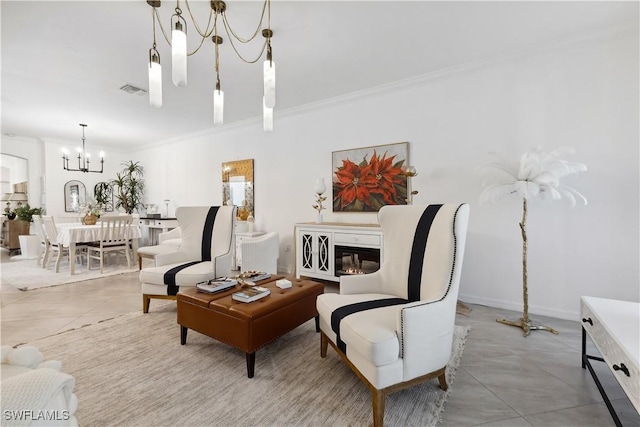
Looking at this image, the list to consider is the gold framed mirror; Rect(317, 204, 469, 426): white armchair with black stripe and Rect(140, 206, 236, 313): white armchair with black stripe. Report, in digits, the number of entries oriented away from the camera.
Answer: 0

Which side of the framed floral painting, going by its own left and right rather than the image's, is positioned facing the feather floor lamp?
left

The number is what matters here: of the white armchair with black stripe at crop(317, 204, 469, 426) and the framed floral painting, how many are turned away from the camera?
0

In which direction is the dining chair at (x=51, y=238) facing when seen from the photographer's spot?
facing away from the viewer and to the right of the viewer

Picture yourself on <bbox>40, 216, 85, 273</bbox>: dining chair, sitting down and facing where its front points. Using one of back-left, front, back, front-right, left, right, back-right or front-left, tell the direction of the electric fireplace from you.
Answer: right

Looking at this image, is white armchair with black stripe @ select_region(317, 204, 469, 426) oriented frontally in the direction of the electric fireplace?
no

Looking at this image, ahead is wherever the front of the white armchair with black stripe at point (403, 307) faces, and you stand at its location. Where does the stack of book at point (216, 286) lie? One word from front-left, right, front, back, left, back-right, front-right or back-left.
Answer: front-right

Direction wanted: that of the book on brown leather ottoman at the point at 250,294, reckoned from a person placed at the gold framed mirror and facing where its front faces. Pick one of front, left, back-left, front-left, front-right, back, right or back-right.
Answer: front-left

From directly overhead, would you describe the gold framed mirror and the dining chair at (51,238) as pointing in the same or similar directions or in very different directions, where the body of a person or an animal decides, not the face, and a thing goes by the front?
very different directions

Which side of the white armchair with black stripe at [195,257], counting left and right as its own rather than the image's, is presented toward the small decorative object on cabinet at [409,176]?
left

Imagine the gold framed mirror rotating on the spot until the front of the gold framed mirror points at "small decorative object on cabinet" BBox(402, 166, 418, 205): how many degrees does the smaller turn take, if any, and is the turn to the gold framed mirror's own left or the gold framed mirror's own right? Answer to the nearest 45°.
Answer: approximately 90° to the gold framed mirror's own left

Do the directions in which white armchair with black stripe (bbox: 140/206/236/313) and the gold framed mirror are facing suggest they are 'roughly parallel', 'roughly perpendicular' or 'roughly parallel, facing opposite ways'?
roughly parallel

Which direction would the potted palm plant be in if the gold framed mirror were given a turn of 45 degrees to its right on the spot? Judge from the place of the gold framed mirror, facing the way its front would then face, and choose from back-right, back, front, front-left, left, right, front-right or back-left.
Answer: front-right

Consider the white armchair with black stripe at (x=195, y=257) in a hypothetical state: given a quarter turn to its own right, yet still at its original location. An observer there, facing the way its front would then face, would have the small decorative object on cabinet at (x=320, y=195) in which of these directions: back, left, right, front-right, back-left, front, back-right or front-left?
back-right

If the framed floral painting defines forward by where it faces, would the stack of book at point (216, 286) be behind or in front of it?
in front

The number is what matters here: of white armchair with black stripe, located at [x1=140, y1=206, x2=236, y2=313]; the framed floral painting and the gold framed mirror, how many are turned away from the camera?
0

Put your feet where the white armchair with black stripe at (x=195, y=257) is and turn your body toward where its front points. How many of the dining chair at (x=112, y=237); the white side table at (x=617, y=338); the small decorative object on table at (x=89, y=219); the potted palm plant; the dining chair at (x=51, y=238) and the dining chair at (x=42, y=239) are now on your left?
1

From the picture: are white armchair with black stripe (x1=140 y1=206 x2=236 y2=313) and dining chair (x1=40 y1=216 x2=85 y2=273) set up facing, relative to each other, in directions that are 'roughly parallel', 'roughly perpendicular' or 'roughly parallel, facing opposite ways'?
roughly parallel, facing opposite ways

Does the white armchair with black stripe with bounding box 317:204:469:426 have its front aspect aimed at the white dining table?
no
